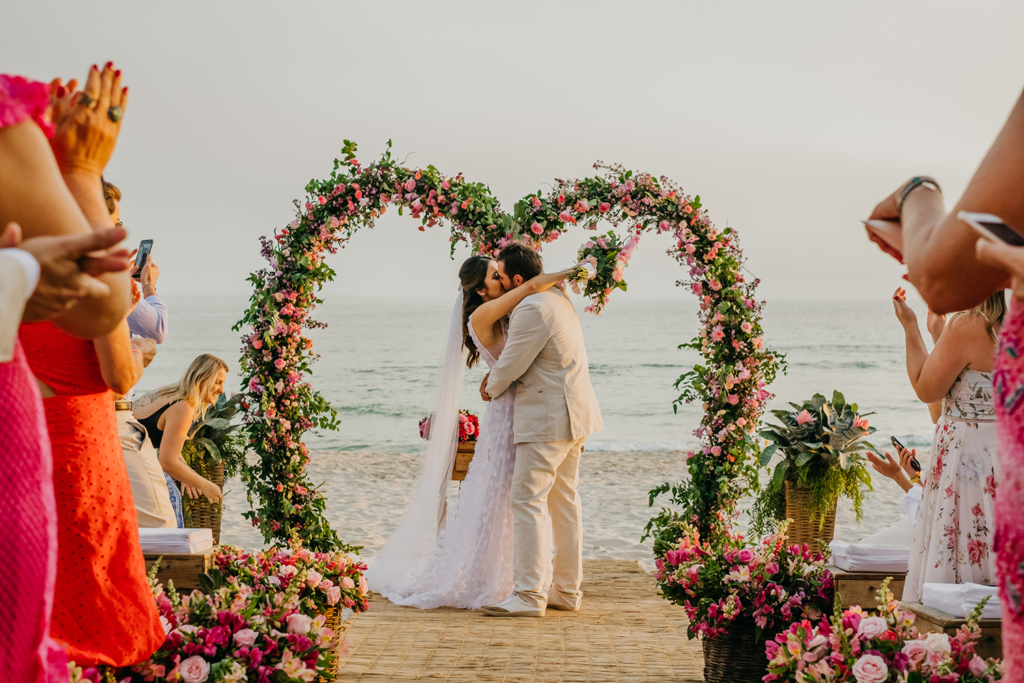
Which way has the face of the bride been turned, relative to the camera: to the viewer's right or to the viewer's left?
to the viewer's right

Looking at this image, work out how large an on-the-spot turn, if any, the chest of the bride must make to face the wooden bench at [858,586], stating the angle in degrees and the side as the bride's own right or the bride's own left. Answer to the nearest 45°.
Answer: approximately 45° to the bride's own right

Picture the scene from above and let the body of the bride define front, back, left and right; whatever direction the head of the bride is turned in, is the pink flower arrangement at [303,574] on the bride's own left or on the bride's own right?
on the bride's own right

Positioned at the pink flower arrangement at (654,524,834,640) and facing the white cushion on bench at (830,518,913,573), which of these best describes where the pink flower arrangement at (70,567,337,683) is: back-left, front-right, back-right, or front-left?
back-right

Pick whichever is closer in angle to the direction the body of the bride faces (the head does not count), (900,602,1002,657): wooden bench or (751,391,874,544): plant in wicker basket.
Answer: the plant in wicker basket

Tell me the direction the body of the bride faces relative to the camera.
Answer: to the viewer's right

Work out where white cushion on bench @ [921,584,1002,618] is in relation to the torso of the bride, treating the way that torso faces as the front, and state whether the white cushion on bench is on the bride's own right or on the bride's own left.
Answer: on the bride's own right
